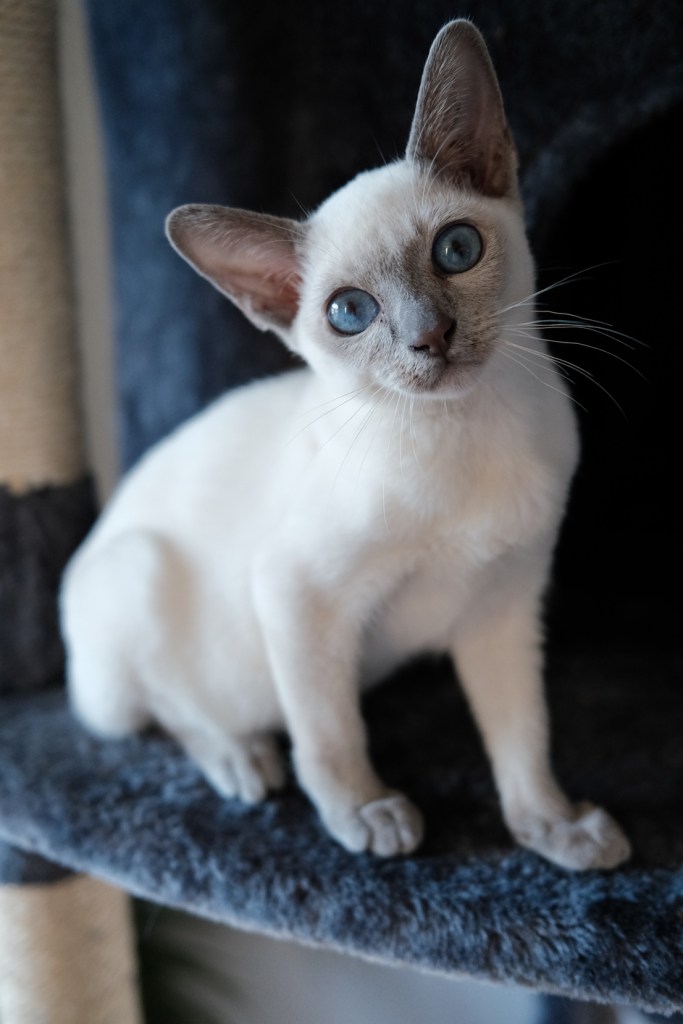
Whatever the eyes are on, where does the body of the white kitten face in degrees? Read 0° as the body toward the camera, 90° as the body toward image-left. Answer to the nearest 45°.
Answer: approximately 315°
